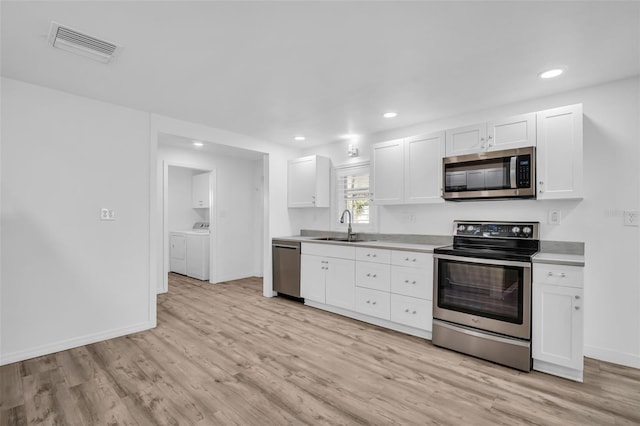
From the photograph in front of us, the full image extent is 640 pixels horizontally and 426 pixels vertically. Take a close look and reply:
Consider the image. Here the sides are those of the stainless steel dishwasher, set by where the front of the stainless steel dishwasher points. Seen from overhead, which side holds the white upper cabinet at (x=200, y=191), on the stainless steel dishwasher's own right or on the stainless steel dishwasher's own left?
on the stainless steel dishwasher's own right

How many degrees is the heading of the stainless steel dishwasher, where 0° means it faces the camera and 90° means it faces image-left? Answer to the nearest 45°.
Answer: approximately 45°

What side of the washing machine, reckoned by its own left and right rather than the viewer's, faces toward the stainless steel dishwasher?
left

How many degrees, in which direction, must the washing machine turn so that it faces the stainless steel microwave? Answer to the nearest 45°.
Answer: approximately 90° to its left

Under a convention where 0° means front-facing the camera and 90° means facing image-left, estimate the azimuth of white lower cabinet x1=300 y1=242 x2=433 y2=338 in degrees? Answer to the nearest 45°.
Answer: approximately 45°

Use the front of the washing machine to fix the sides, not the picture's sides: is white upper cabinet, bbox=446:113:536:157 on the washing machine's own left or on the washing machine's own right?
on the washing machine's own left

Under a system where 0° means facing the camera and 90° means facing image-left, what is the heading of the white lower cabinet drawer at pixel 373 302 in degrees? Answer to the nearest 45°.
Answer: approximately 45°

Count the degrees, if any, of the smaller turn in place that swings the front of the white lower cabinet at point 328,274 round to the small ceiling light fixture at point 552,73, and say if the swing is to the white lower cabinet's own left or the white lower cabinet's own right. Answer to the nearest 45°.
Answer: approximately 90° to the white lower cabinet's own left

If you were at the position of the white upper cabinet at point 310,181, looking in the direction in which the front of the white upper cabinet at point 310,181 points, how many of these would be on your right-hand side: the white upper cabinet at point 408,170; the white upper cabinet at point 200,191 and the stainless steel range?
1
